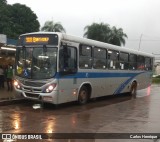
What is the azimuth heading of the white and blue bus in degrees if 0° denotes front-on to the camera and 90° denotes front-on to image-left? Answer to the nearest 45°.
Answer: approximately 45°
